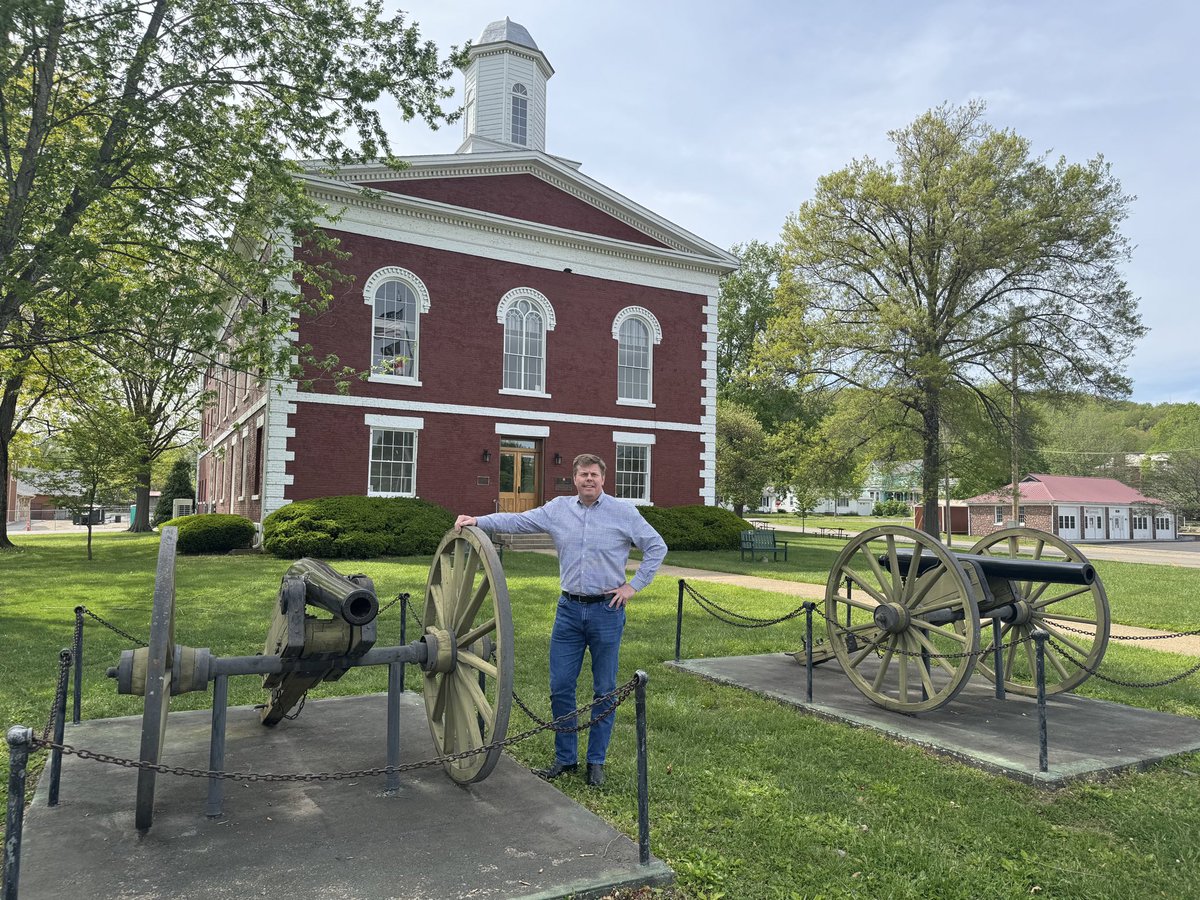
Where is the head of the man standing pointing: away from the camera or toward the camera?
toward the camera

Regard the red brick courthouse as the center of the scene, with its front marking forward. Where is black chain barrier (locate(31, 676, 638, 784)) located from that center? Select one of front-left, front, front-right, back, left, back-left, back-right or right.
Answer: front-right

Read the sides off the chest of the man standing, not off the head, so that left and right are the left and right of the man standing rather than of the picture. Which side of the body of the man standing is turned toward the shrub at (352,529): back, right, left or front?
back

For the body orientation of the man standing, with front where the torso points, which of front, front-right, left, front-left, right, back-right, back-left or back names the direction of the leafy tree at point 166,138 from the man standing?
back-right

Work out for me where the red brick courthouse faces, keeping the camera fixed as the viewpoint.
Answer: facing the viewer and to the right of the viewer

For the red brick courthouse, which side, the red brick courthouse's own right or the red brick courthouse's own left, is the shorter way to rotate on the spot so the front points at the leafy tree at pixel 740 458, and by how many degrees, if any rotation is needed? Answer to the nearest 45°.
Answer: approximately 90° to the red brick courthouse's own left

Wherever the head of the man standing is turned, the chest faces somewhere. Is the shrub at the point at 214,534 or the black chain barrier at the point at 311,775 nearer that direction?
the black chain barrier

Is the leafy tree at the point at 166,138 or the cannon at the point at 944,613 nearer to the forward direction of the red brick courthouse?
the cannon

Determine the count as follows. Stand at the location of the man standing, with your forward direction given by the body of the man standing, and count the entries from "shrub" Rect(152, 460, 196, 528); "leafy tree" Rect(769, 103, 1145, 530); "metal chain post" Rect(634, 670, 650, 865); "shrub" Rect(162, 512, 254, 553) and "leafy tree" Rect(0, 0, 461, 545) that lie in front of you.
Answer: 1

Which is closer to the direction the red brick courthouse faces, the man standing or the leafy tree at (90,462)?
the man standing

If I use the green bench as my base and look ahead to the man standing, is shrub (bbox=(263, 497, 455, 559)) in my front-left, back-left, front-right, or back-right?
front-right

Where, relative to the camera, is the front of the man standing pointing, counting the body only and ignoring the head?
toward the camera

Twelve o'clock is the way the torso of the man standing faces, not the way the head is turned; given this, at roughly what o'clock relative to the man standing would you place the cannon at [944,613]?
The cannon is roughly at 8 o'clock from the man standing.

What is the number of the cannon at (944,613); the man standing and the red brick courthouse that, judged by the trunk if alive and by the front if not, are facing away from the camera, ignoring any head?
0
